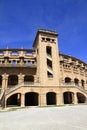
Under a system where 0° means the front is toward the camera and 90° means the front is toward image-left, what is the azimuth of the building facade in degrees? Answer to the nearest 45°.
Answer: approximately 0°
